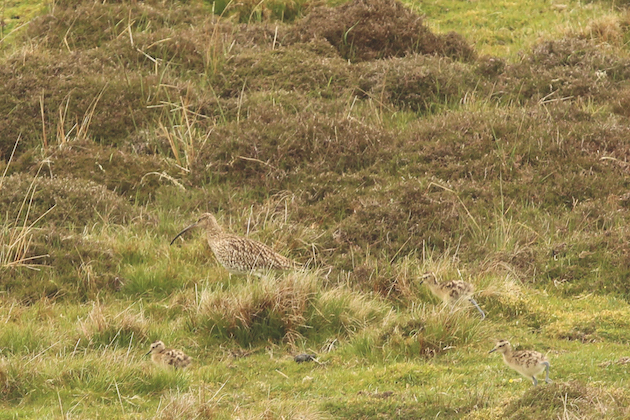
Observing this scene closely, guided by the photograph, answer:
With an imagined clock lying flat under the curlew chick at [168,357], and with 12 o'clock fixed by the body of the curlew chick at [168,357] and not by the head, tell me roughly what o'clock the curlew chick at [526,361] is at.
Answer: the curlew chick at [526,361] is roughly at 7 o'clock from the curlew chick at [168,357].

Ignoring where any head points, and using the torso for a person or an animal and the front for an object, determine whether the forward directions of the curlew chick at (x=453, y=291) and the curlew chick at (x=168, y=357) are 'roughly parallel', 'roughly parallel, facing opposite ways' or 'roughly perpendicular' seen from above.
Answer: roughly parallel

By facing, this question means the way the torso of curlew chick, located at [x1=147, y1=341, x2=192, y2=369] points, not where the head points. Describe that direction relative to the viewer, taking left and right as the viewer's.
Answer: facing to the left of the viewer

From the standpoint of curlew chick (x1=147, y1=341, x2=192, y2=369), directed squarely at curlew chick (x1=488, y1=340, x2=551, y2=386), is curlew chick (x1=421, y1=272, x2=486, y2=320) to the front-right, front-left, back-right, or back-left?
front-left

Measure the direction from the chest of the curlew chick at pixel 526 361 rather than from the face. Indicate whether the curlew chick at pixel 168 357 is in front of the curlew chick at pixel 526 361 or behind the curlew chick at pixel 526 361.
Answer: in front

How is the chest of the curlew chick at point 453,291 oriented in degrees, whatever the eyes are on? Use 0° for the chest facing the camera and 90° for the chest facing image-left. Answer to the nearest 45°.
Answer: approximately 90°

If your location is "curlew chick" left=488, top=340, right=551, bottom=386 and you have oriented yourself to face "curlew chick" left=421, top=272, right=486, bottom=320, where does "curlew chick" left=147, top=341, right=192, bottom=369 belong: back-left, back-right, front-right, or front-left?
front-left

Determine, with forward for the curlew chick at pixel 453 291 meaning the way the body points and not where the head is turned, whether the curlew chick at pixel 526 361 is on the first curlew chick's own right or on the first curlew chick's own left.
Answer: on the first curlew chick's own left

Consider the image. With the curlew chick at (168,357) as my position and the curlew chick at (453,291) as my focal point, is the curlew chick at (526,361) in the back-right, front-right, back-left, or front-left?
front-right

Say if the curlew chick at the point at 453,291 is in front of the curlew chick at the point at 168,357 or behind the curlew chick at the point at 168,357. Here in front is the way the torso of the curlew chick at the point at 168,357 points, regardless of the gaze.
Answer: behind

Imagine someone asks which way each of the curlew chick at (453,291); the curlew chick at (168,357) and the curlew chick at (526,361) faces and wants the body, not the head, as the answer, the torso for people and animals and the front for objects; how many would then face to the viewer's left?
3

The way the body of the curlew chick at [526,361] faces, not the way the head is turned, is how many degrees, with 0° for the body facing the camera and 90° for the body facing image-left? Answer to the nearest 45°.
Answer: approximately 90°
